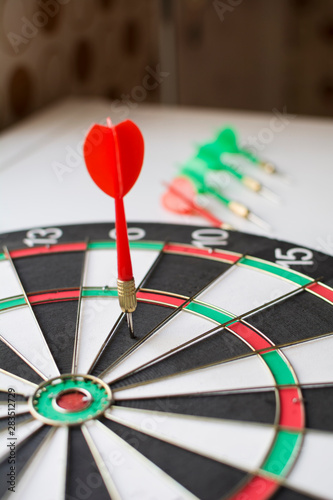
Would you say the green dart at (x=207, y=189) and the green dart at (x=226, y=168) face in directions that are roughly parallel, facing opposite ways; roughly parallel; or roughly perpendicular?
roughly parallel

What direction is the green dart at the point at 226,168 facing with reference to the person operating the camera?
facing the viewer and to the right of the viewer
